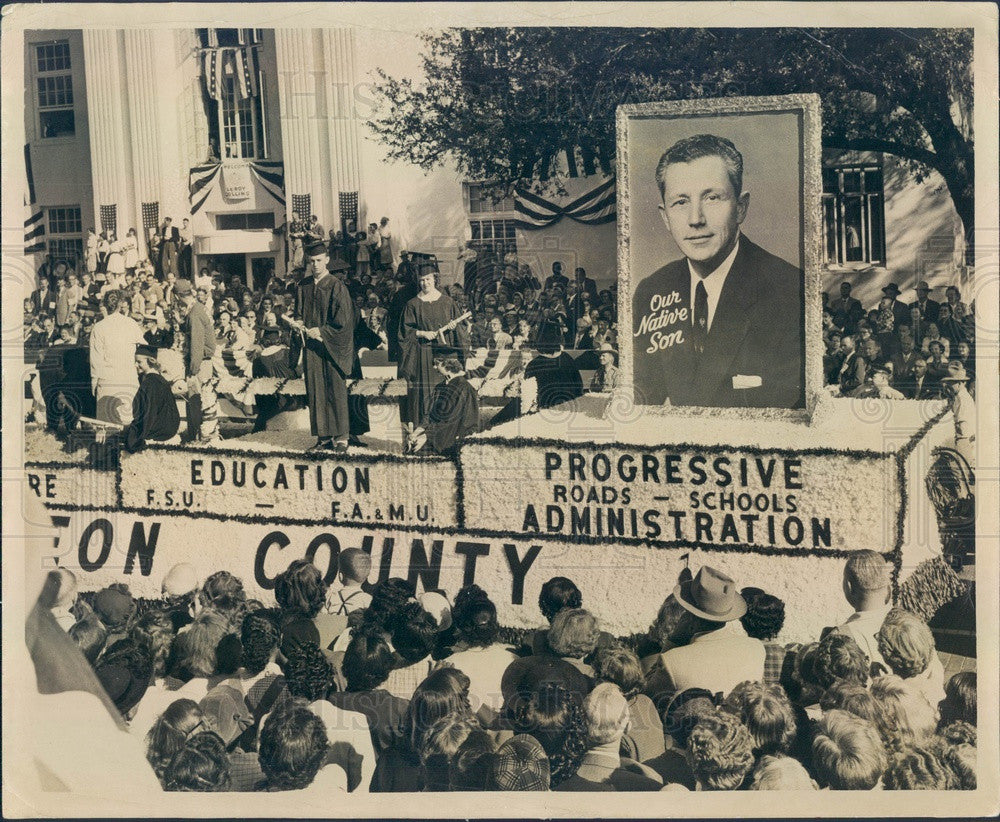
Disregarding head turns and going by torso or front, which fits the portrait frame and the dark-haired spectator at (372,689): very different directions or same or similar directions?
very different directions

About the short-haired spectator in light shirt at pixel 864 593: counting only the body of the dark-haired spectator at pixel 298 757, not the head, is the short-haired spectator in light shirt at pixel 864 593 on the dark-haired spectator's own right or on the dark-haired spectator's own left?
on the dark-haired spectator's own right

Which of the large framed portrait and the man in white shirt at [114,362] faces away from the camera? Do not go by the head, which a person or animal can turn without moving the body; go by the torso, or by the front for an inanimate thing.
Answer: the man in white shirt

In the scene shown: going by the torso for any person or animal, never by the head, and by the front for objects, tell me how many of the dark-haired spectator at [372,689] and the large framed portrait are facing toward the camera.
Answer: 1

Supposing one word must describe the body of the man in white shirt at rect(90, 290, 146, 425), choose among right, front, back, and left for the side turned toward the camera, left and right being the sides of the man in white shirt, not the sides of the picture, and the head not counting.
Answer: back

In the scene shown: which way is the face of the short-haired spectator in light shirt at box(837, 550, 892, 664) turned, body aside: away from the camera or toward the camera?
away from the camera

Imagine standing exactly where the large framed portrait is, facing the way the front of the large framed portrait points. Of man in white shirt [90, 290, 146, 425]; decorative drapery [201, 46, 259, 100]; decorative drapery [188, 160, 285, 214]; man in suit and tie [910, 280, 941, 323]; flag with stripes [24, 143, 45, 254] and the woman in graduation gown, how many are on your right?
5

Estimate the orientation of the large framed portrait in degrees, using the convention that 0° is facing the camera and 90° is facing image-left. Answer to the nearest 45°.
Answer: approximately 0°

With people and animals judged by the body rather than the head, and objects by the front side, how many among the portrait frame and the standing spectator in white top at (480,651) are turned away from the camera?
1

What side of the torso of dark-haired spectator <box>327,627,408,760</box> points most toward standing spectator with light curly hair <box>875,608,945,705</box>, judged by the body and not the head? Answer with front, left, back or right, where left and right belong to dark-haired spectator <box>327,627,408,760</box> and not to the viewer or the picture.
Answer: right

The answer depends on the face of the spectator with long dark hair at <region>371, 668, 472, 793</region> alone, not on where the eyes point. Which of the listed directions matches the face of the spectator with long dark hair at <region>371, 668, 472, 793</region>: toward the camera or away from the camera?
away from the camera

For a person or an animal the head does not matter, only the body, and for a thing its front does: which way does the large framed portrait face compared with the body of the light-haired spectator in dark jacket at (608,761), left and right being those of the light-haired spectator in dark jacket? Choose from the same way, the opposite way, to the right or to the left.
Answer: the opposite way
